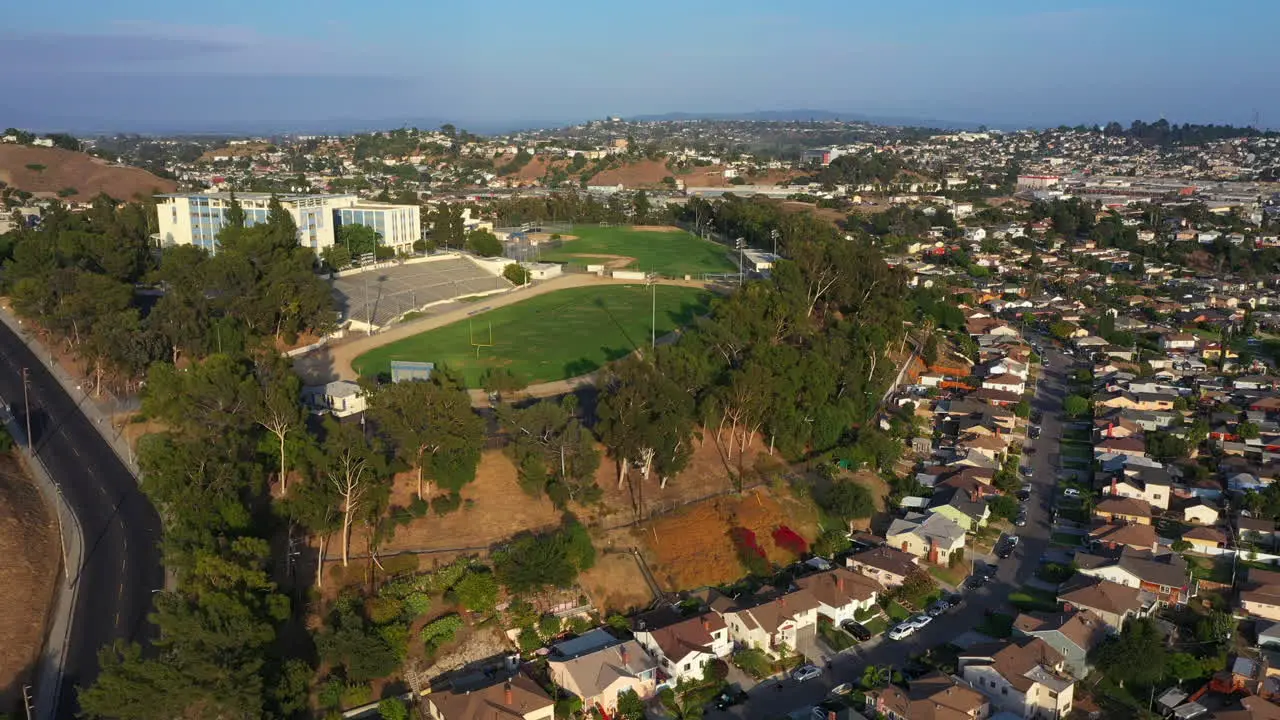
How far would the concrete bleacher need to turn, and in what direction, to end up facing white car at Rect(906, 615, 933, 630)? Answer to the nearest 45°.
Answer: approximately 45° to its right

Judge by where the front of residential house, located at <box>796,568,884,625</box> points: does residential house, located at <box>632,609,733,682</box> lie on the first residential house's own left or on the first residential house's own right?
on the first residential house's own right

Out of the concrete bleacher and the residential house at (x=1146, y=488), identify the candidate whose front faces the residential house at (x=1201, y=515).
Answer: the concrete bleacher

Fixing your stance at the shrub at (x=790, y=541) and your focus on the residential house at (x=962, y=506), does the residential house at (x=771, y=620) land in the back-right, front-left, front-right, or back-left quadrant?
back-right

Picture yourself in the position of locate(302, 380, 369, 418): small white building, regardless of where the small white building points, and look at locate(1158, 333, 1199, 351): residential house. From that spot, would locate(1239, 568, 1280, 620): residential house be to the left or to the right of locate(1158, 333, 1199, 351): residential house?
right

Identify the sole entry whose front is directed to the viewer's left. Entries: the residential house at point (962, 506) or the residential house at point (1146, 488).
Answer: the residential house at point (1146, 488)

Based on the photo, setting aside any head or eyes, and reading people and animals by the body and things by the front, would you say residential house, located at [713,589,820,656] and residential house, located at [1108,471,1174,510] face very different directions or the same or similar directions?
very different directions

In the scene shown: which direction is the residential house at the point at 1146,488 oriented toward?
to the viewer's left
